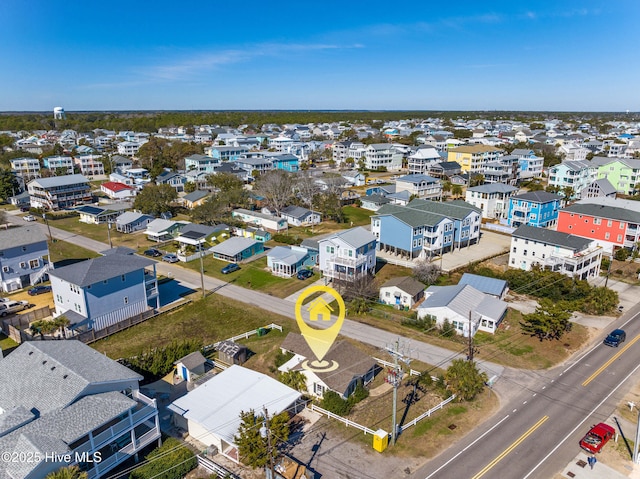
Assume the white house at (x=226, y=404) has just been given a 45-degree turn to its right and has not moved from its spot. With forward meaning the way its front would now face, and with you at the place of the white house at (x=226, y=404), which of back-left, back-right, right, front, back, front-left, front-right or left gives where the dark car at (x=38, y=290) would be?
back-right

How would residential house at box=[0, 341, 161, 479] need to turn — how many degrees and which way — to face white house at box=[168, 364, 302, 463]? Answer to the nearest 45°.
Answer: approximately 45° to its left

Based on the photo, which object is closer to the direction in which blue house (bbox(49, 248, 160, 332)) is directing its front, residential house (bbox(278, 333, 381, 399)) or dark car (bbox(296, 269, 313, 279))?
the dark car

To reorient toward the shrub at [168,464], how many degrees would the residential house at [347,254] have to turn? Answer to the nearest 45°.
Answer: approximately 45° to its left

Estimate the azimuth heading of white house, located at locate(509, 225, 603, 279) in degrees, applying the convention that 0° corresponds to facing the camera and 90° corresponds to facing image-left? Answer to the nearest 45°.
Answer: approximately 315°

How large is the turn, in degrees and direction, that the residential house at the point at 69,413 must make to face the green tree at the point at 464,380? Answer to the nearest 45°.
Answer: approximately 45° to its left

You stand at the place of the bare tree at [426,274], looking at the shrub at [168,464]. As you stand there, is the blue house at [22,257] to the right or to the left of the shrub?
right

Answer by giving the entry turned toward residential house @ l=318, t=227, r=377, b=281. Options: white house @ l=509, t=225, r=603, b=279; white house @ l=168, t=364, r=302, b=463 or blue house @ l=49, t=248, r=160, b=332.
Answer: the blue house
